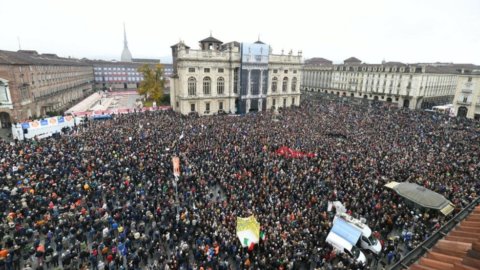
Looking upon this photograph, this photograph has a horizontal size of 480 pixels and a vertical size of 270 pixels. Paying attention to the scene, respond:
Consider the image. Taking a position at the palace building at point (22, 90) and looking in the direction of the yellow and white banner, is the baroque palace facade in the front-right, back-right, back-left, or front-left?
front-left

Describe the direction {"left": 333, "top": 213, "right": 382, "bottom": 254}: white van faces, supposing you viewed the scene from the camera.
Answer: facing the viewer and to the right of the viewer

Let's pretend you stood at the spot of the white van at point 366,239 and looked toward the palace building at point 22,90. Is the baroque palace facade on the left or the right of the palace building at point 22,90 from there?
right

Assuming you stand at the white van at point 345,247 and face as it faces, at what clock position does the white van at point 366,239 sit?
the white van at point 366,239 is roughly at 9 o'clock from the white van at point 345,247.

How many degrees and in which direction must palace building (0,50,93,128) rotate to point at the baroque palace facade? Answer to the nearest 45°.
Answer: approximately 45° to its left

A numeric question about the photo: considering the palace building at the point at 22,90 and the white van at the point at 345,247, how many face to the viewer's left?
0

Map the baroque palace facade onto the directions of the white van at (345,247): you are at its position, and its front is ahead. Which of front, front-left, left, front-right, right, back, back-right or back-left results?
back

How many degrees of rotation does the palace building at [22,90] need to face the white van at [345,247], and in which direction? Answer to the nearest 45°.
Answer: approximately 45° to its right

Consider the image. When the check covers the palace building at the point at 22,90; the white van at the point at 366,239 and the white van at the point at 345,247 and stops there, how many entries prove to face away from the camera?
0

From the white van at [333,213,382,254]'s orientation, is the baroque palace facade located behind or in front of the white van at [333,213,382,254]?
behind

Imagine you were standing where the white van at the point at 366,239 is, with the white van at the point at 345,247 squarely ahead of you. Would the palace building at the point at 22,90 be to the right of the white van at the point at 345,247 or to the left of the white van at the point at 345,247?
right
